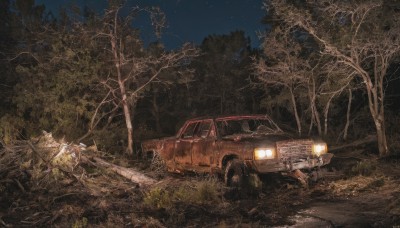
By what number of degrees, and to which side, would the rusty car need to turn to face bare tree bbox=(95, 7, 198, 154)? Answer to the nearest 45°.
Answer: approximately 180°

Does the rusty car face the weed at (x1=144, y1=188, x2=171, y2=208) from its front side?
no

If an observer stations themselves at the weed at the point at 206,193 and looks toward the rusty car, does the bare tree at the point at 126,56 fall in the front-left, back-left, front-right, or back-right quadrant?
front-left

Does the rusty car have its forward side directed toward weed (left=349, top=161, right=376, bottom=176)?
no

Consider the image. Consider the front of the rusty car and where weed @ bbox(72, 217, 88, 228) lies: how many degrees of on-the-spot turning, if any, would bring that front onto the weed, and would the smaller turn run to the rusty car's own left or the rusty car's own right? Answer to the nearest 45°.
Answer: approximately 90° to the rusty car's own right

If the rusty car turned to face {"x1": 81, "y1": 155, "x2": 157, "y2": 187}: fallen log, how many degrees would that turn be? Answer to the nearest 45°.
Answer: approximately 180°

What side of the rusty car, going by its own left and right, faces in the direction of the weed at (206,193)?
right

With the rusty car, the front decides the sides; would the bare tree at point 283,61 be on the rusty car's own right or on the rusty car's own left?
on the rusty car's own left

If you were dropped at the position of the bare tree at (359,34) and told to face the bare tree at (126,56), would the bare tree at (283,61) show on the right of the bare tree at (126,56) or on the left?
right

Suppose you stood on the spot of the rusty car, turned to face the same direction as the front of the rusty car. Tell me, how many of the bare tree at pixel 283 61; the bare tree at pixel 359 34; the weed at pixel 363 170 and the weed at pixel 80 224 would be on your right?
1

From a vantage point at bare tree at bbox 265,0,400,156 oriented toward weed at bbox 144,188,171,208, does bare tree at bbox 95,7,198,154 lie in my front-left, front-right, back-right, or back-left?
front-right

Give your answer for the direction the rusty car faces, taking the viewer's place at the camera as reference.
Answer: facing the viewer and to the right of the viewer

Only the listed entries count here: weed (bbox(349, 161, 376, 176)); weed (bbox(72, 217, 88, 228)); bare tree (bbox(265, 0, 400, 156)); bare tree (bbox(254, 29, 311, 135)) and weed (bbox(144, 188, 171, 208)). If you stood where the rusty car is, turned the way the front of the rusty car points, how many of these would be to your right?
2

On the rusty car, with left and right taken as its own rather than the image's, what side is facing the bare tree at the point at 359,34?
left
